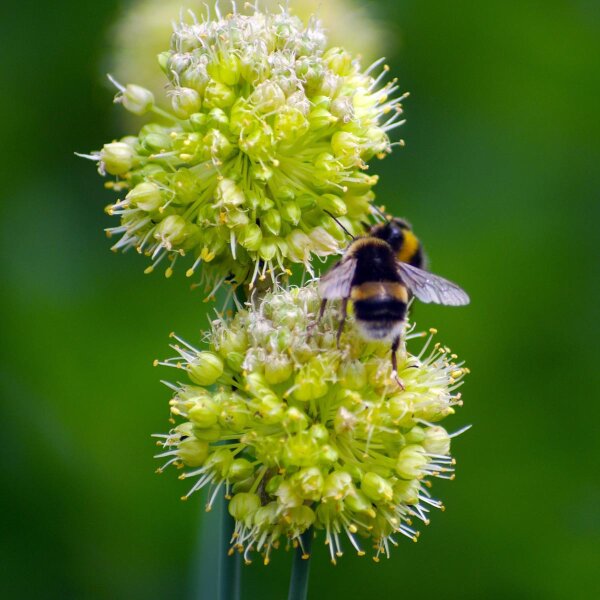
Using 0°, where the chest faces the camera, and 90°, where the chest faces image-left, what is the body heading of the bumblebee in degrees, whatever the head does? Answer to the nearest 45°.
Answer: approximately 180°
